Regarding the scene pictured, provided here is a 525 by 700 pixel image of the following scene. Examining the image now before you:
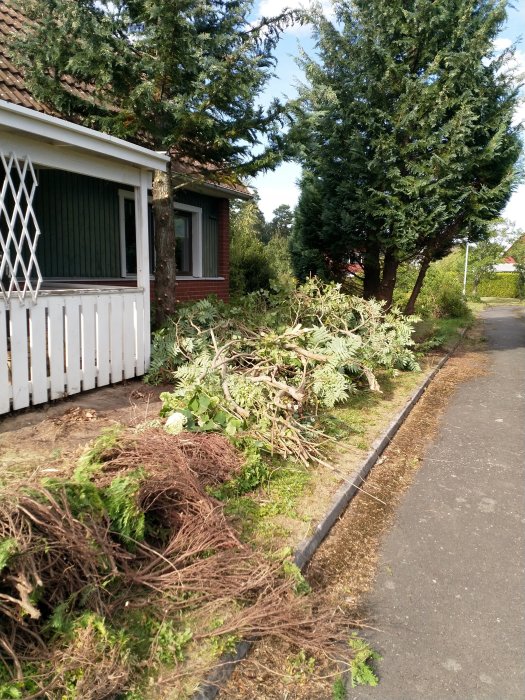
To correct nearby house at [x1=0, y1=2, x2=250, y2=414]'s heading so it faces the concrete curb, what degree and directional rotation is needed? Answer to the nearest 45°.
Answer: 0° — it already faces it

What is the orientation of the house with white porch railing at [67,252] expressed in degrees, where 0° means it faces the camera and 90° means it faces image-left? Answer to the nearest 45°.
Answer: approximately 315°

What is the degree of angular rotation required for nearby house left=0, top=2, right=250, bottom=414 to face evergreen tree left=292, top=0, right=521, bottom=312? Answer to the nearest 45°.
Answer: approximately 90° to its left
